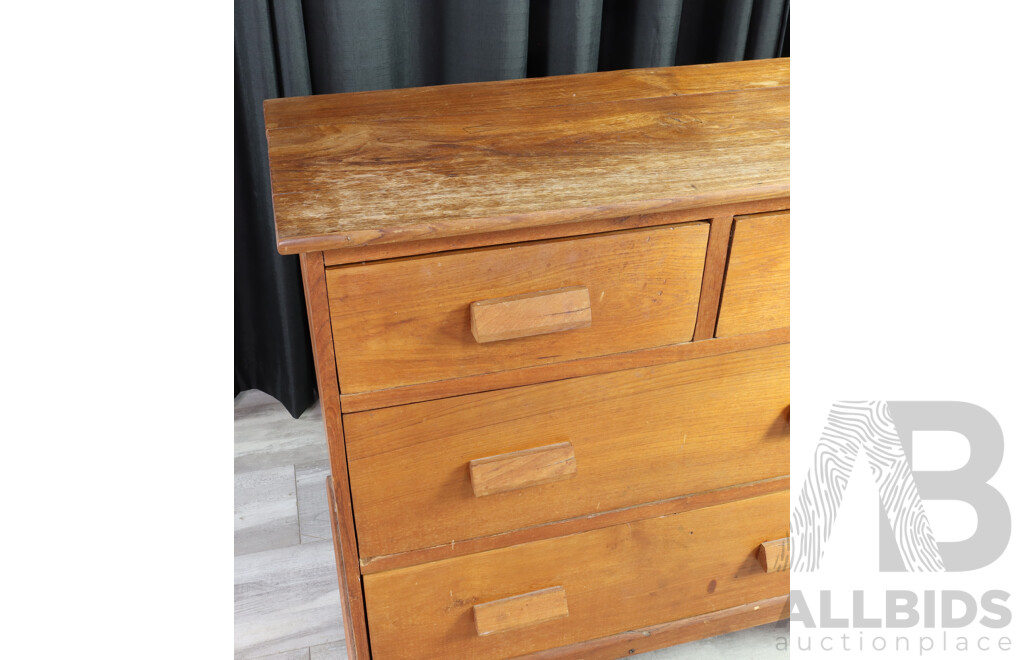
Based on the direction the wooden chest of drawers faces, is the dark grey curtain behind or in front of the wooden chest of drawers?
behind

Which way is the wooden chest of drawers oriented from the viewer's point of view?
toward the camera
